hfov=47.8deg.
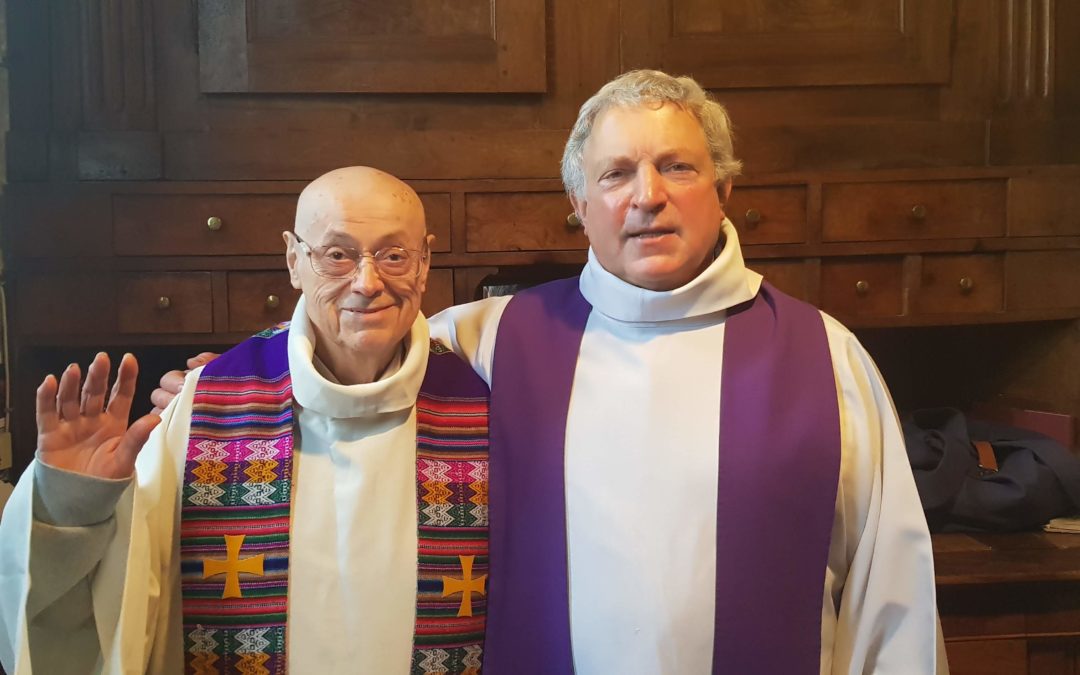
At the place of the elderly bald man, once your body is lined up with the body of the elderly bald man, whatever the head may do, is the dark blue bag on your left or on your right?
on your left

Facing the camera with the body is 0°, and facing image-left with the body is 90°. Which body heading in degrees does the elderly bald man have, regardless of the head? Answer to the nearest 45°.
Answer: approximately 0°

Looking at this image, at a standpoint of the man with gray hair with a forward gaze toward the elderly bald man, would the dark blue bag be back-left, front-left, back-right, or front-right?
back-right

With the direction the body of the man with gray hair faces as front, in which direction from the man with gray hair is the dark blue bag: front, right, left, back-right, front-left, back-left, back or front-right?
back-left

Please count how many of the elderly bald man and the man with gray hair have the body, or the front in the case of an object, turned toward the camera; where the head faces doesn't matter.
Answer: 2

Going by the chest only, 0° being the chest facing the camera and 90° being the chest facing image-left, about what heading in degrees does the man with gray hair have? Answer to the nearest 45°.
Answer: approximately 0°
